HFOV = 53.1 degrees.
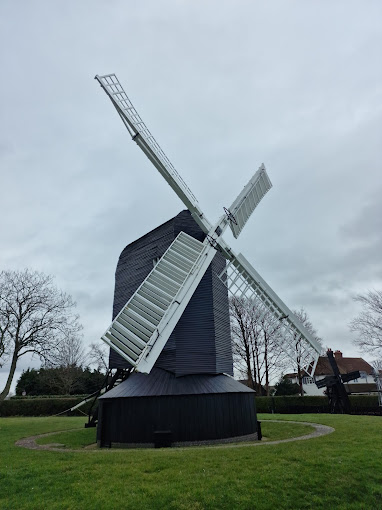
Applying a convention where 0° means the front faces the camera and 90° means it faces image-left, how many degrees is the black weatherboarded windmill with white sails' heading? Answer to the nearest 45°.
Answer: approximately 315°

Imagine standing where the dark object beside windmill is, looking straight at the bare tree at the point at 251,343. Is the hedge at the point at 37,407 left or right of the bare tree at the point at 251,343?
left

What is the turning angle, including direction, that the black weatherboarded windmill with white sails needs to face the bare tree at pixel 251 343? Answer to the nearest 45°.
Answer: approximately 135° to its left

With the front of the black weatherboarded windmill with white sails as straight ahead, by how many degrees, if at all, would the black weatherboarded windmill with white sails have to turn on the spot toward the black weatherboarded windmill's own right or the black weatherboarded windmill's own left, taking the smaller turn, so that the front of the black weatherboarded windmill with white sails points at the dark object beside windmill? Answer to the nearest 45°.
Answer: approximately 90° to the black weatherboarded windmill's own left

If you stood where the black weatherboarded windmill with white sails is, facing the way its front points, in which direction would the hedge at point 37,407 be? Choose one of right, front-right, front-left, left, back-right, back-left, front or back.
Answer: back

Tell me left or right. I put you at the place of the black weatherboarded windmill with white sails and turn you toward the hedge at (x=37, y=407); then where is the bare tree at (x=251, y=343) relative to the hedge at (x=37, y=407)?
right

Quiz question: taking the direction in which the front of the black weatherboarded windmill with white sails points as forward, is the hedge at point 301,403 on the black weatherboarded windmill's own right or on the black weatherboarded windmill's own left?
on the black weatherboarded windmill's own left
